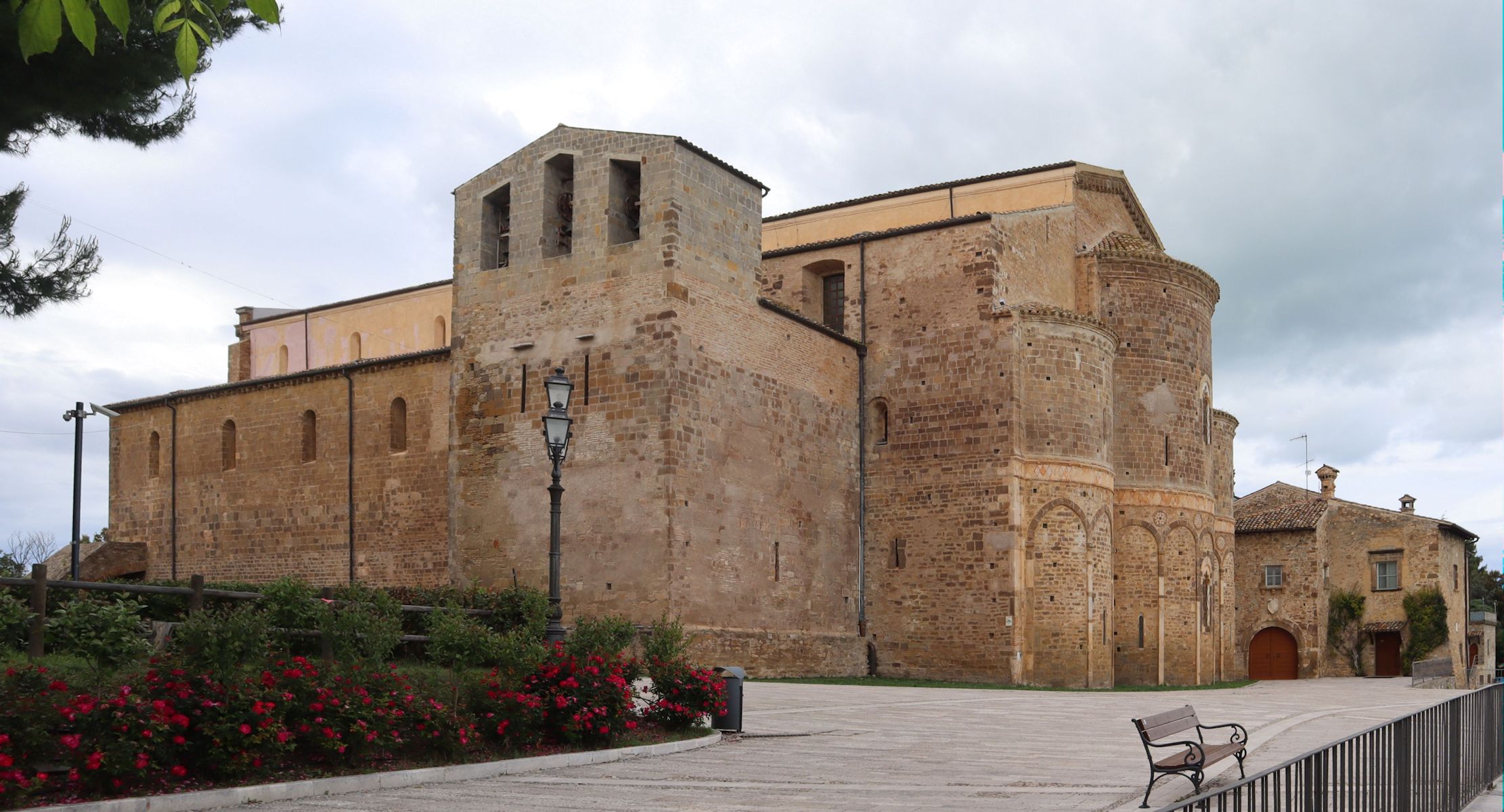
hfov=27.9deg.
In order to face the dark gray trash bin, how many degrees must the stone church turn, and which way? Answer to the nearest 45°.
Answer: approximately 135° to its left

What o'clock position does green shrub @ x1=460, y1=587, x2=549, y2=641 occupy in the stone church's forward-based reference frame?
The green shrub is roughly at 8 o'clock from the stone church.

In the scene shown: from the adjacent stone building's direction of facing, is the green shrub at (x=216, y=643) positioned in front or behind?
in front

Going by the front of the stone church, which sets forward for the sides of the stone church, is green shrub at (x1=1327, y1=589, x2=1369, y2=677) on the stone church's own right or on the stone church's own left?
on the stone church's own right

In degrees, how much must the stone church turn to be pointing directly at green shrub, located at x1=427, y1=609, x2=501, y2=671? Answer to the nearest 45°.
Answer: approximately 135° to its left

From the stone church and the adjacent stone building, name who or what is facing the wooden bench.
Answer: the adjacent stone building

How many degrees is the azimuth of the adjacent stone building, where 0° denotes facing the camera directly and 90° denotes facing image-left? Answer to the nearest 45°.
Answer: approximately 0°

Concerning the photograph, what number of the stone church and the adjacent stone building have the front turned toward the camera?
1

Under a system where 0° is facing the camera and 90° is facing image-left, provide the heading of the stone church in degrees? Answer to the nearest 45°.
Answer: approximately 135°

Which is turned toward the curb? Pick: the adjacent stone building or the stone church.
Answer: the adjacent stone building

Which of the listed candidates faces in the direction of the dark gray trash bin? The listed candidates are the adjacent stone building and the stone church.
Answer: the adjacent stone building
